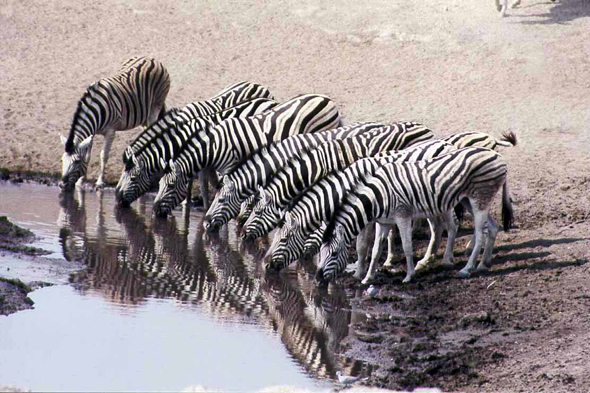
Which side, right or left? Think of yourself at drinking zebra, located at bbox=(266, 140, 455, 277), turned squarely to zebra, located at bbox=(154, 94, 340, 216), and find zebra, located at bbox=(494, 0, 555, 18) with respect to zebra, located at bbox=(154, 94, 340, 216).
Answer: right

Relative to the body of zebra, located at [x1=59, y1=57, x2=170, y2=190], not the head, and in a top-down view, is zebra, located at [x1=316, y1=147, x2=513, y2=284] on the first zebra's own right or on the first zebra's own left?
on the first zebra's own left

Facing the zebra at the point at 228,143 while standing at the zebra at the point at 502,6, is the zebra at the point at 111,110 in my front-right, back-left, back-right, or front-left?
front-right

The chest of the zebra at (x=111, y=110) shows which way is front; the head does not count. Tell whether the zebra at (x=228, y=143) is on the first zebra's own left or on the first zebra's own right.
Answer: on the first zebra's own left

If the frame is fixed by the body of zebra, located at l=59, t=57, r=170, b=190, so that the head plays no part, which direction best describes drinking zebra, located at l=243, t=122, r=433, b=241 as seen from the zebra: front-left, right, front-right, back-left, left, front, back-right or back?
left

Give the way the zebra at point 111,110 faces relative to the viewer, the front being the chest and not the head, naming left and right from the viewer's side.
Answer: facing the viewer and to the left of the viewer

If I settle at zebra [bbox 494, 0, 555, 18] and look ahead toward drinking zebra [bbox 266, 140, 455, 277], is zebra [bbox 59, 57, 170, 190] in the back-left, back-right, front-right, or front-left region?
front-right

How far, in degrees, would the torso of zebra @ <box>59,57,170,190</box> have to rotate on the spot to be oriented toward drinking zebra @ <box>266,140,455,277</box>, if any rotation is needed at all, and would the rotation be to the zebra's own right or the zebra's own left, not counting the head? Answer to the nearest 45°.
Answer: approximately 90° to the zebra's own left
